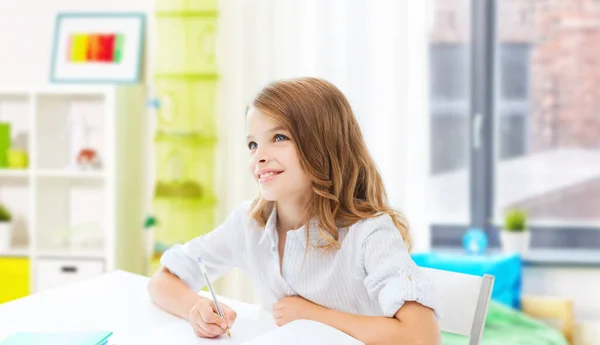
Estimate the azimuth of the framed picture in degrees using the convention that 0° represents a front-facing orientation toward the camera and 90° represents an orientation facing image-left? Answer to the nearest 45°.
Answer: approximately 0°

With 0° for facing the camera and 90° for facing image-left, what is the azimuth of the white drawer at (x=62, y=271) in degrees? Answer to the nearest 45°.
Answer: approximately 0°

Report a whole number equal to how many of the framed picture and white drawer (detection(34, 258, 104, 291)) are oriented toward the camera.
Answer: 2

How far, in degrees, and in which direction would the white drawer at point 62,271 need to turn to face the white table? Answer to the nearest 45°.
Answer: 0° — it already faces it

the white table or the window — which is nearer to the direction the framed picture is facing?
the white table

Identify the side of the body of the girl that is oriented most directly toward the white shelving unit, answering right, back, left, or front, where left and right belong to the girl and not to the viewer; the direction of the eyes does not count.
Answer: right

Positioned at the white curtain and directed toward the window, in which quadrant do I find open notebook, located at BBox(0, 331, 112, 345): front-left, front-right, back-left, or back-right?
back-right
